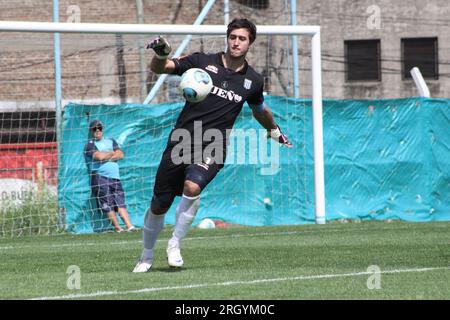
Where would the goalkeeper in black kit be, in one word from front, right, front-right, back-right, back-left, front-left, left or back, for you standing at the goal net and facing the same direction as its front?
front

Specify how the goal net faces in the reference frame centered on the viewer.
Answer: facing the viewer

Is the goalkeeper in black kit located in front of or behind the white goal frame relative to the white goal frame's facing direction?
in front
